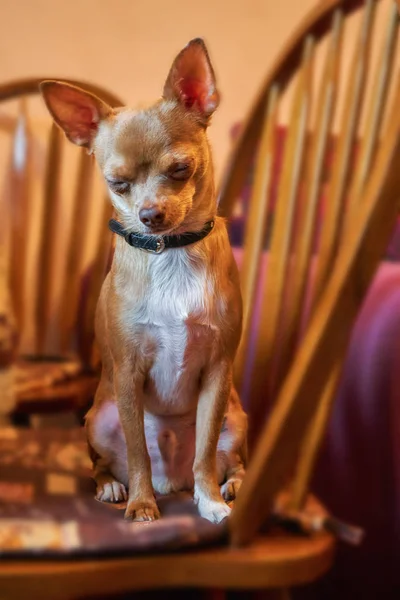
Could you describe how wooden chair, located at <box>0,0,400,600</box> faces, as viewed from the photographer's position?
facing the viewer and to the left of the viewer

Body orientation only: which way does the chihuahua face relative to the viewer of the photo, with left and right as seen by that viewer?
facing the viewer
